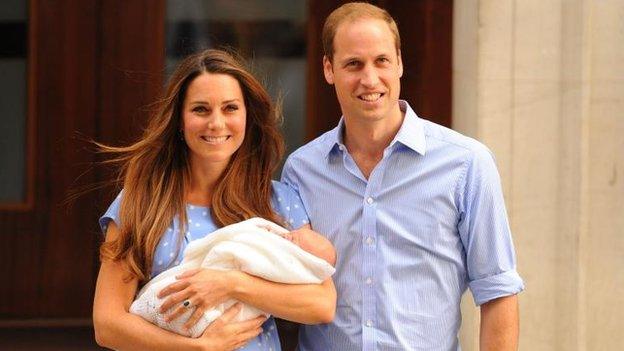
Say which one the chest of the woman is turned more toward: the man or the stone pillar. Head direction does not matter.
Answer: the man

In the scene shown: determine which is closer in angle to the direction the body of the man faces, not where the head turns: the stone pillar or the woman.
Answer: the woman

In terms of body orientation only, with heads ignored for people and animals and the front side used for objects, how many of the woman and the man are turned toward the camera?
2

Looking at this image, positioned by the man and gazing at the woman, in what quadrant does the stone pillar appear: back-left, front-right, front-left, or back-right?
back-right

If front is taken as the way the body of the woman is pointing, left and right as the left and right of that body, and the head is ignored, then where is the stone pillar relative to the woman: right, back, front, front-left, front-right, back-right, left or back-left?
back-left

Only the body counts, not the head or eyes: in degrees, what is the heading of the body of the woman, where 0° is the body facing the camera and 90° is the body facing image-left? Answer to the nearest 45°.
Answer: approximately 0°

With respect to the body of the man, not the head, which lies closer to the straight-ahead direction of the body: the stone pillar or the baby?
the baby

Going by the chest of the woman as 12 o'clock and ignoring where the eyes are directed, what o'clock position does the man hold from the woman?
The man is roughly at 9 o'clock from the woman.

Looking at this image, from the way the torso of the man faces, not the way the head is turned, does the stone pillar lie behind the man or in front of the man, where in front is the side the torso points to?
behind
